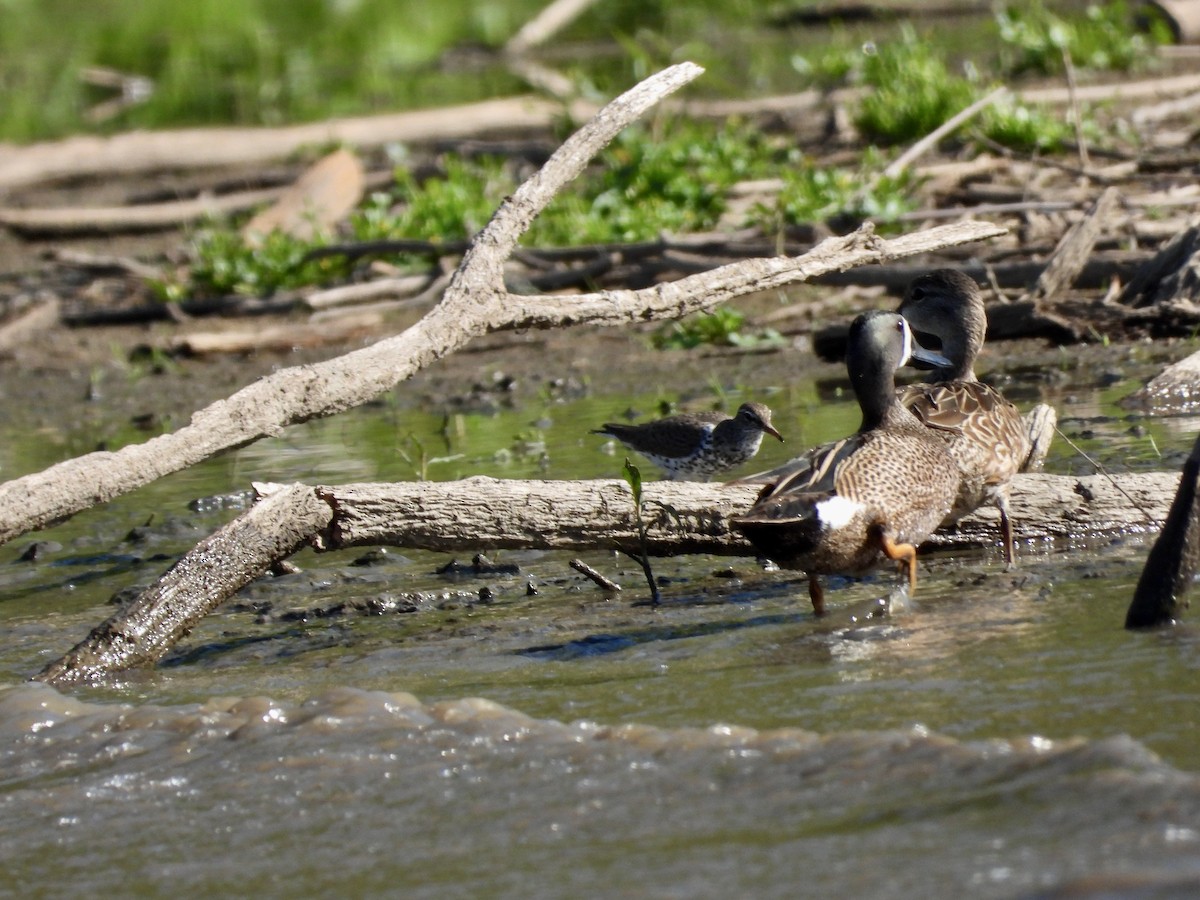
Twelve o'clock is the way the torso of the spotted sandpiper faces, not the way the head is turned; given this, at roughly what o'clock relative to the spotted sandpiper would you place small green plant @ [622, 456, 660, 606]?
The small green plant is roughly at 3 o'clock from the spotted sandpiper.

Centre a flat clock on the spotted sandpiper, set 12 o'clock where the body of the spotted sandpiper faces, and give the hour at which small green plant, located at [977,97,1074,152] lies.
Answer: The small green plant is roughly at 10 o'clock from the spotted sandpiper.

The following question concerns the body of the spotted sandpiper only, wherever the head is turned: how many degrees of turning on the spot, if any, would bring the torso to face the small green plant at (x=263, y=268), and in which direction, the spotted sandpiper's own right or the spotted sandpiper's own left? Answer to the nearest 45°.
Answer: approximately 135° to the spotted sandpiper's own left

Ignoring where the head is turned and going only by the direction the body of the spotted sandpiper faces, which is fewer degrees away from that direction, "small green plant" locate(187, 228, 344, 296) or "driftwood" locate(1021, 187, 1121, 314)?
the driftwood

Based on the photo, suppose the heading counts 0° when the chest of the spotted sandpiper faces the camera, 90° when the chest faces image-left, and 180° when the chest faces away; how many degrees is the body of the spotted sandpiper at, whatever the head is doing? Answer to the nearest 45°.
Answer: approximately 270°

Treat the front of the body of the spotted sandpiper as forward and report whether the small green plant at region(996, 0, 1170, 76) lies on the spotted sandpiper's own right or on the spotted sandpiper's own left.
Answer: on the spotted sandpiper's own left

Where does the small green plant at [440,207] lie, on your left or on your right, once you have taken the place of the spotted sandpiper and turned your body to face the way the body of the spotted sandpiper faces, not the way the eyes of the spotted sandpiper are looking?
on your left

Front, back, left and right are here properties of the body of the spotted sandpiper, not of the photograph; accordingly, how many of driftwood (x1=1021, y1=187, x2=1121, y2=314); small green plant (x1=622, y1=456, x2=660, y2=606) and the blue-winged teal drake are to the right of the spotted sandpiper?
2

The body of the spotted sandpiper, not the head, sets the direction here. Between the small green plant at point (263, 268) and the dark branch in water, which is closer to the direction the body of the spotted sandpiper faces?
the dark branch in water
